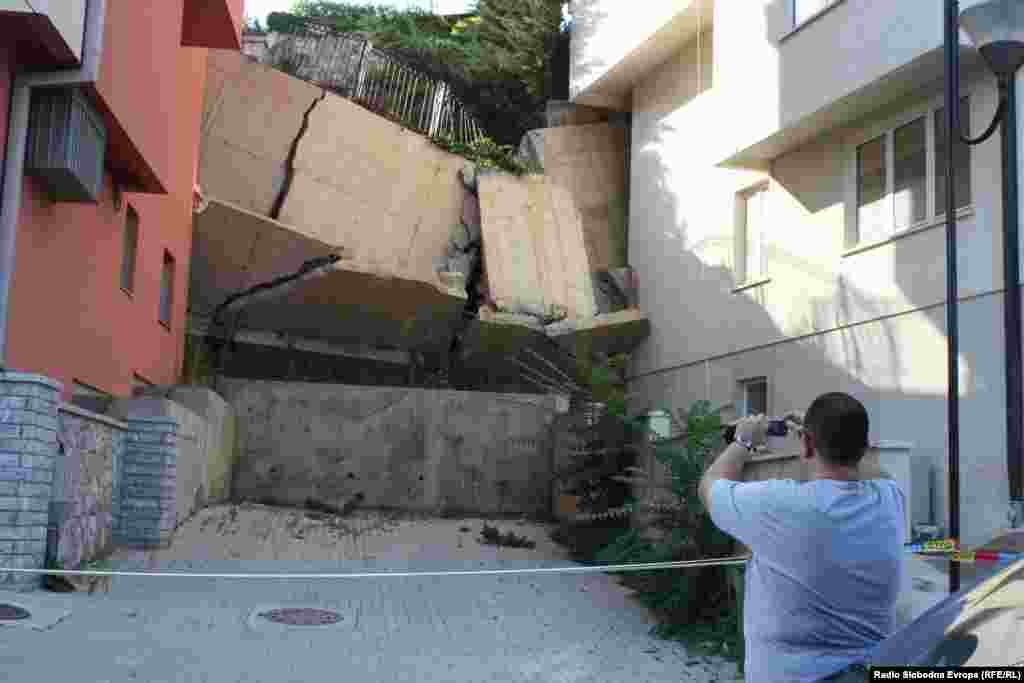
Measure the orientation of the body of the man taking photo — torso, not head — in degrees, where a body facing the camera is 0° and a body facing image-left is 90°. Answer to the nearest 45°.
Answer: approximately 135°

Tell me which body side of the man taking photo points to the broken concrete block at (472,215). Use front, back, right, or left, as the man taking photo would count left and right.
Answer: front

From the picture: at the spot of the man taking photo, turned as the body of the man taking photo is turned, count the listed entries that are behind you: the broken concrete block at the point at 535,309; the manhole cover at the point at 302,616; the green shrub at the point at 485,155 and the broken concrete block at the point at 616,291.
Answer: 0

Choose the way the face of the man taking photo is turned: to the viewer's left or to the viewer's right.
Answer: to the viewer's left

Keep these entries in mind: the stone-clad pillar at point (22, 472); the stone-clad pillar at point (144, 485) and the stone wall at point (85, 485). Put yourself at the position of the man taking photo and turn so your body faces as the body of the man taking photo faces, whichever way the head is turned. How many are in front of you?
3

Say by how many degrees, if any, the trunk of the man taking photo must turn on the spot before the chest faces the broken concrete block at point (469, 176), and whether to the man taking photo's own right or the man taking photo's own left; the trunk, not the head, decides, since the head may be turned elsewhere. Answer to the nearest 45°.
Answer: approximately 45° to the man taking photo's own right

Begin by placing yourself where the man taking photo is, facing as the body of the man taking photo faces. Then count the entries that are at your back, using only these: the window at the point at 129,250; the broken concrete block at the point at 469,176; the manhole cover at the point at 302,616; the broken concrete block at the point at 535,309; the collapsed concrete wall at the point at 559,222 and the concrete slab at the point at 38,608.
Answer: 0

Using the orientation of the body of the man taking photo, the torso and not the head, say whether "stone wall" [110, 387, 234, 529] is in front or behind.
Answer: in front

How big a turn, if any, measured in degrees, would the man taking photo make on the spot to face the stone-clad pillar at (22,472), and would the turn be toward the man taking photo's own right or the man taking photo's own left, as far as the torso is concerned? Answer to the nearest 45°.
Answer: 0° — they already face it

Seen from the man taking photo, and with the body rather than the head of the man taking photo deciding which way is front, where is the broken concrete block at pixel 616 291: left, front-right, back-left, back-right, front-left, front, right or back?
front-right

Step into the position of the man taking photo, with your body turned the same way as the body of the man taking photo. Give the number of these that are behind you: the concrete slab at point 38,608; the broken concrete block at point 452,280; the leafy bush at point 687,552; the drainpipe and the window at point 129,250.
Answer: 0

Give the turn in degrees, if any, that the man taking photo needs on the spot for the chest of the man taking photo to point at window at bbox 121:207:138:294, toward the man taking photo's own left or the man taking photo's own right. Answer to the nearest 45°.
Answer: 0° — they already face it

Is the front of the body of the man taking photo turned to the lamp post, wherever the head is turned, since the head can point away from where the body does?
no

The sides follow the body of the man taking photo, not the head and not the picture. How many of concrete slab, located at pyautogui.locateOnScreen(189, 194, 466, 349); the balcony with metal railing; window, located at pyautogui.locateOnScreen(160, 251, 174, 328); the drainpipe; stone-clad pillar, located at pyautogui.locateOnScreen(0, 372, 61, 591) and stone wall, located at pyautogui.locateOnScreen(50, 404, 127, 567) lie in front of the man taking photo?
6

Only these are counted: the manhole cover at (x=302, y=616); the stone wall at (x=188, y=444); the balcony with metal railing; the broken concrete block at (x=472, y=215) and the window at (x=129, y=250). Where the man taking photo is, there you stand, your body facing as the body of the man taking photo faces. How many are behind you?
0
